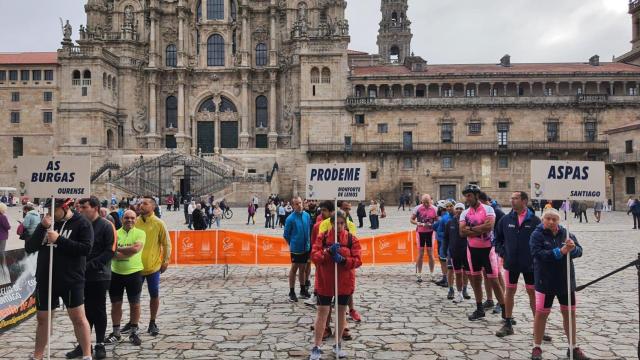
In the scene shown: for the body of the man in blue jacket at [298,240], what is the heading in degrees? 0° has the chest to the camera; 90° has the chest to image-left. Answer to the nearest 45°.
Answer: approximately 315°

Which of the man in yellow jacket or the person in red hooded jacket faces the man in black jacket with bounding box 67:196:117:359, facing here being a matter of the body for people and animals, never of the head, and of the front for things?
the man in yellow jacket

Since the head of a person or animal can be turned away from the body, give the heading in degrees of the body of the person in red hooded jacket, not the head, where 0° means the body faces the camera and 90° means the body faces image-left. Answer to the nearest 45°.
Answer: approximately 0°

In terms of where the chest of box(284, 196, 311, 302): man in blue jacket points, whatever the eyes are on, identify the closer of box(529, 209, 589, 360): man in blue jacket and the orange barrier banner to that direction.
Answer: the man in blue jacket

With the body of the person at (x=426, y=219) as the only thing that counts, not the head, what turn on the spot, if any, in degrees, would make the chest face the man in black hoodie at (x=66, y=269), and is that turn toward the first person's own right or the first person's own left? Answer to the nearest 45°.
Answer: approximately 45° to the first person's own right

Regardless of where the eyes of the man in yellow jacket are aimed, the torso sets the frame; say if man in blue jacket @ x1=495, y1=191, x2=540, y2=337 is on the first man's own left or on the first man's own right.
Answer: on the first man's own left

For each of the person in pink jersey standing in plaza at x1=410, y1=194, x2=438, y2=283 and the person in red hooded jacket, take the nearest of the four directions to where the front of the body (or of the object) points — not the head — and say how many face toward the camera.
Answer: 2

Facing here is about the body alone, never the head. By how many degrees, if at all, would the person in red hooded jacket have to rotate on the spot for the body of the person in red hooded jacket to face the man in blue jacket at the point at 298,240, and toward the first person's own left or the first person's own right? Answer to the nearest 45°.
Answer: approximately 180°
